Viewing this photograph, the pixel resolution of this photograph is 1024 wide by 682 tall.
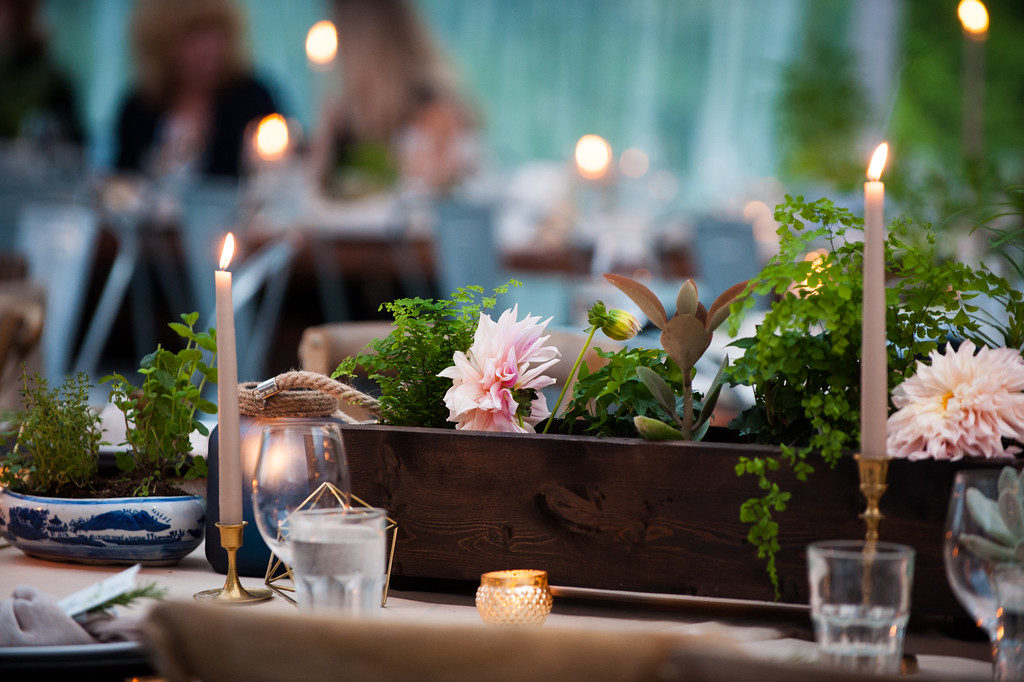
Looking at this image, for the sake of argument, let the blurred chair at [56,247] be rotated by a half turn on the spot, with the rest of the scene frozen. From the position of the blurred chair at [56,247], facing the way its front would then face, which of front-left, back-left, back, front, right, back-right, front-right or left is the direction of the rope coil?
front

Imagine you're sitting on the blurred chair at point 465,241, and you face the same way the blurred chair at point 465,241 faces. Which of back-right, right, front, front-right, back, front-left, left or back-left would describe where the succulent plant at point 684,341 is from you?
back

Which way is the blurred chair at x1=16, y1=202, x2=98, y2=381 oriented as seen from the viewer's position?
away from the camera

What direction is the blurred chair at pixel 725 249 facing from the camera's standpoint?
away from the camera

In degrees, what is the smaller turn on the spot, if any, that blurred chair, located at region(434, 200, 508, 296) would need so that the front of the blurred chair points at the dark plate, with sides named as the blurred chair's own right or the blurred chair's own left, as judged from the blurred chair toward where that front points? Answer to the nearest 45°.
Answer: approximately 180°

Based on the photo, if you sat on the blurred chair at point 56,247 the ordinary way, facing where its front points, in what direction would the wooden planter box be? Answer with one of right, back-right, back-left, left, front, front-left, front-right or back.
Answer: back

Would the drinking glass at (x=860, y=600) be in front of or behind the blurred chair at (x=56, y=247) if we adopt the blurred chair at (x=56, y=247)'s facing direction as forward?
behind

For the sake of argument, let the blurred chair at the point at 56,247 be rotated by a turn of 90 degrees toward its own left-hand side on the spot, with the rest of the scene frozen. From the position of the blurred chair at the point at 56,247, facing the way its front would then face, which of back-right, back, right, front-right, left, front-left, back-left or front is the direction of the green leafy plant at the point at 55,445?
left

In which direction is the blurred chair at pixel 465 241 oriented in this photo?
away from the camera

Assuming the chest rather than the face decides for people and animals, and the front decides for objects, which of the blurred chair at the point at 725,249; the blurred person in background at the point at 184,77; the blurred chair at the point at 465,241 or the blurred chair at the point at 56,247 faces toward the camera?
the blurred person in background

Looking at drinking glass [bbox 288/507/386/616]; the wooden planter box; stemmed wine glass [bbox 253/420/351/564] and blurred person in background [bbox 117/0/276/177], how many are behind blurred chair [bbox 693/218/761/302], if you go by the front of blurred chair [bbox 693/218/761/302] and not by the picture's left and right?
3
